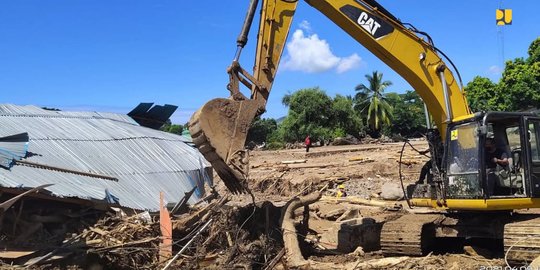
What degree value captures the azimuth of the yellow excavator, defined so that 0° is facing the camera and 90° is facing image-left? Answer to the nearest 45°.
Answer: approximately 45°

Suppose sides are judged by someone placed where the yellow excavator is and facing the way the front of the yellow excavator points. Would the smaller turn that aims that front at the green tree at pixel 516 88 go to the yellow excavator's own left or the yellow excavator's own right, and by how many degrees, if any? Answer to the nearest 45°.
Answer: approximately 135° to the yellow excavator's own right

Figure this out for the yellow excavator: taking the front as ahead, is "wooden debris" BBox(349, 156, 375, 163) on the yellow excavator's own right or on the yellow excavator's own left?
on the yellow excavator's own right
